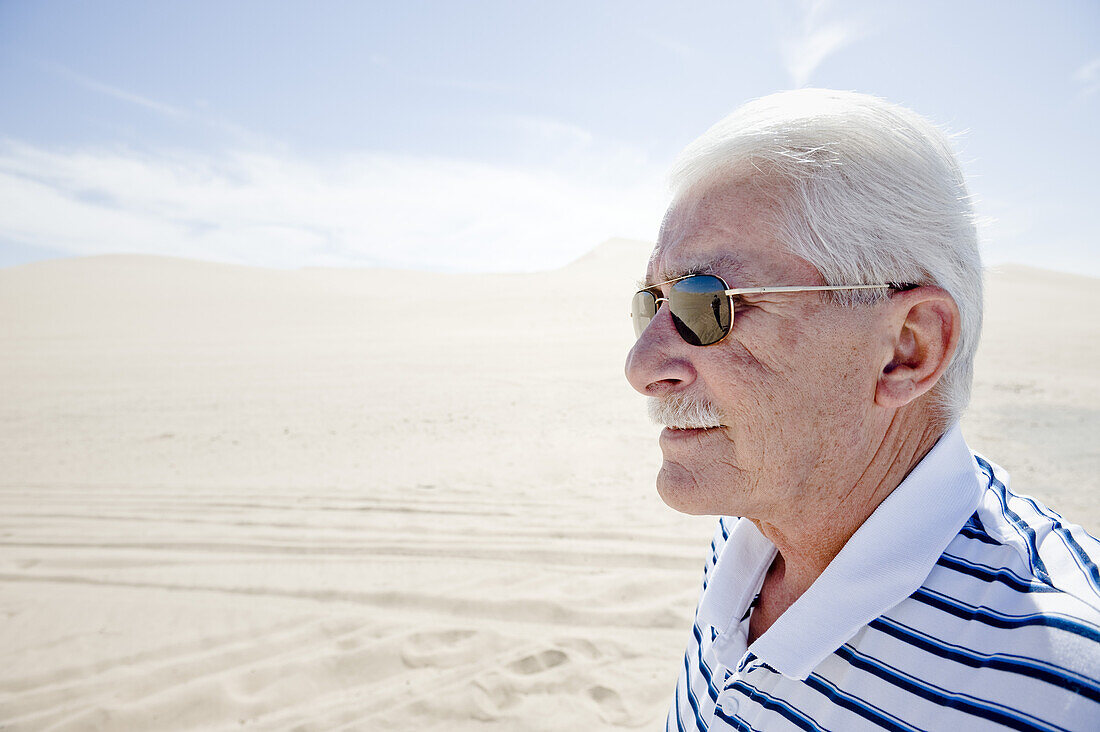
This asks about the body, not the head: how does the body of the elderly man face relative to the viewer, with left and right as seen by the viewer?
facing the viewer and to the left of the viewer

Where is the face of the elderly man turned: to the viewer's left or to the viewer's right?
to the viewer's left
